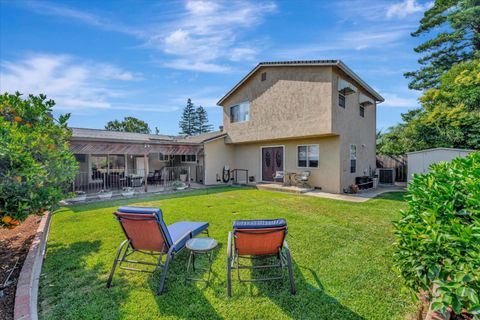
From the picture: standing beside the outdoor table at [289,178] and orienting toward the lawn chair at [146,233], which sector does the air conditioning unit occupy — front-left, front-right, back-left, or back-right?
back-left

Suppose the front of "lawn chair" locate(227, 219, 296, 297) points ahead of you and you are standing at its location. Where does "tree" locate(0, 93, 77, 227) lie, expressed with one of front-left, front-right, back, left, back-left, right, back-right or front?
left

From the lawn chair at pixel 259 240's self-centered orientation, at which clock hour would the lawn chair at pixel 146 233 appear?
the lawn chair at pixel 146 233 is roughly at 9 o'clock from the lawn chair at pixel 259 240.

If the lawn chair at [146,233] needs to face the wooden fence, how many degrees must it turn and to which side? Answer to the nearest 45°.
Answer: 0° — it already faces it

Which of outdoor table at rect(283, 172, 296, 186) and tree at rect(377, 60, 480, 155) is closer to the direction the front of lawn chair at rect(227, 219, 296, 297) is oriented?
the outdoor table

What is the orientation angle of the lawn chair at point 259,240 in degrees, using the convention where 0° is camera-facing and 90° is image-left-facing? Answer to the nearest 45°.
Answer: approximately 180°

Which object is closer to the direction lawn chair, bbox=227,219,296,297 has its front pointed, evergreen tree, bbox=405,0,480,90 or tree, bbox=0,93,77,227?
the evergreen tree

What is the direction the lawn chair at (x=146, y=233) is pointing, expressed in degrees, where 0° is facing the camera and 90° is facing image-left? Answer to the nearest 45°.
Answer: approximately 225°

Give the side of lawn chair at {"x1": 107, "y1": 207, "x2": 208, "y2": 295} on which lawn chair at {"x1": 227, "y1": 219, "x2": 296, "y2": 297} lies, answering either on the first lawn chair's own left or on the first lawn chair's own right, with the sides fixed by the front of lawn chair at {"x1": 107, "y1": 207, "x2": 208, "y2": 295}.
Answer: on the first lawn chair's own right

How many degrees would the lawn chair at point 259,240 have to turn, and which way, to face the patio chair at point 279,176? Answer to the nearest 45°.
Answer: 0° — it already faces it

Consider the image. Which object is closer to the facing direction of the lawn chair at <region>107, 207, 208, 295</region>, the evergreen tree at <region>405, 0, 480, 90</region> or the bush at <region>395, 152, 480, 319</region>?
the evergreen tree

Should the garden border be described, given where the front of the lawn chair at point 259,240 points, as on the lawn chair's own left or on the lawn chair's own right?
on the lawn chair's own left

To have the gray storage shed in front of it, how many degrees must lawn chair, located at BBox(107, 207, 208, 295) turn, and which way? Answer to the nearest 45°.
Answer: approximately 45° to its right
